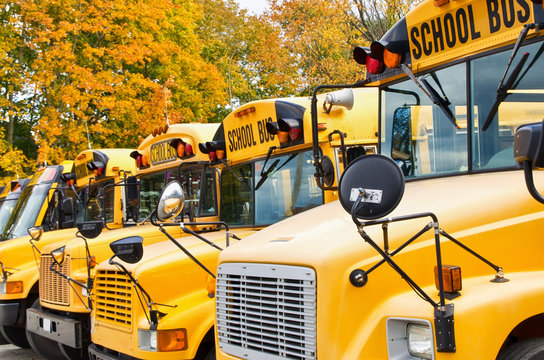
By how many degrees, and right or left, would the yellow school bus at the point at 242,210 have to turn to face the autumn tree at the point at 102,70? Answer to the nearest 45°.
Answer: approximately 135° to its right

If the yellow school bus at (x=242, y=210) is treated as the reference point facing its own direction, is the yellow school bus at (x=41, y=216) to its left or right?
on its right

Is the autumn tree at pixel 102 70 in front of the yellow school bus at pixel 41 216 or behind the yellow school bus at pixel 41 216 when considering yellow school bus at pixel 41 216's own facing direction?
behind

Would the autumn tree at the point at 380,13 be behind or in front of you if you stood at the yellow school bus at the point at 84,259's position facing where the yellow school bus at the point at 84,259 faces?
behind

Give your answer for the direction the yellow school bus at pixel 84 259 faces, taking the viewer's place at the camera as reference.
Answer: facing the viewer and to the left of the viewer

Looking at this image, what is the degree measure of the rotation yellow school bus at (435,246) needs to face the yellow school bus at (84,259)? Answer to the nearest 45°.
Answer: approximately 90° to its right

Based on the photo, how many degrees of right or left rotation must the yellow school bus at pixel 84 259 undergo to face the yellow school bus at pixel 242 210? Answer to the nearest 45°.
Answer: approximately 90° to its left

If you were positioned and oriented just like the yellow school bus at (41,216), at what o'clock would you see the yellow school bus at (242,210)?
the yellow school bus at (242,210) is roughly at 10 o'clock from the yellow school bus at (41,216).

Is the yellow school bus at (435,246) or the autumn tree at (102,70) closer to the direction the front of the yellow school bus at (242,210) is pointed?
the yellow school bus

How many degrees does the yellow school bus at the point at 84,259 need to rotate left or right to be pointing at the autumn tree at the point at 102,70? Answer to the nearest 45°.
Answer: approximately 135° to its right
